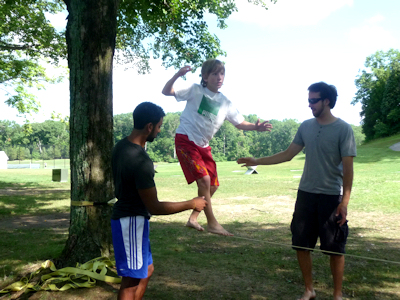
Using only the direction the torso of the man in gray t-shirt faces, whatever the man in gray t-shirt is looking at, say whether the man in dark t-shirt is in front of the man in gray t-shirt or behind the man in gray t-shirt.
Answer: in front

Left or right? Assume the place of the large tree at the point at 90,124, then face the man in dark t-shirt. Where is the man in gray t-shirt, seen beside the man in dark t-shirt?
left

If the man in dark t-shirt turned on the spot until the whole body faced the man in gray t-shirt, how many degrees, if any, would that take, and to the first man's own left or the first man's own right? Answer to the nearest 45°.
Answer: approximately 45° to the first man's own right

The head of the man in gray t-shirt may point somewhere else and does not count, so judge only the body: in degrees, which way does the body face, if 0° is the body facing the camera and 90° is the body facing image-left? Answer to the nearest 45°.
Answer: approximately 45°

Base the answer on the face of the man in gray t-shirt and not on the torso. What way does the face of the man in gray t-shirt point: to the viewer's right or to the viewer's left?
to the viewer's left

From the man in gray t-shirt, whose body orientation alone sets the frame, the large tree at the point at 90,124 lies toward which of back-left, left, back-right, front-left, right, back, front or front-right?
front-right

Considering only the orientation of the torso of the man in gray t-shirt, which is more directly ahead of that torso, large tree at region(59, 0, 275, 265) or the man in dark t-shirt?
the man in dark t-shirt

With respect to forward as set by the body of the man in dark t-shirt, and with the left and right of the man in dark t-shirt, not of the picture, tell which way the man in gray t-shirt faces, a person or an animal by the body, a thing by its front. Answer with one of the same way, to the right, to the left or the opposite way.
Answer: the opposite way

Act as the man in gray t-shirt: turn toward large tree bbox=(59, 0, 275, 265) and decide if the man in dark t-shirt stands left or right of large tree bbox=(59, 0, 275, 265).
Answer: left

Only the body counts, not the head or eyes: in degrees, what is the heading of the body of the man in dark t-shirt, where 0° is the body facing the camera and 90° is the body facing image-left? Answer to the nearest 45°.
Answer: approximately 225°

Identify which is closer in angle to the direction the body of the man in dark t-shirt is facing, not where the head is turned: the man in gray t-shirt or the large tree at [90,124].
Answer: the man in gray t-shirt
